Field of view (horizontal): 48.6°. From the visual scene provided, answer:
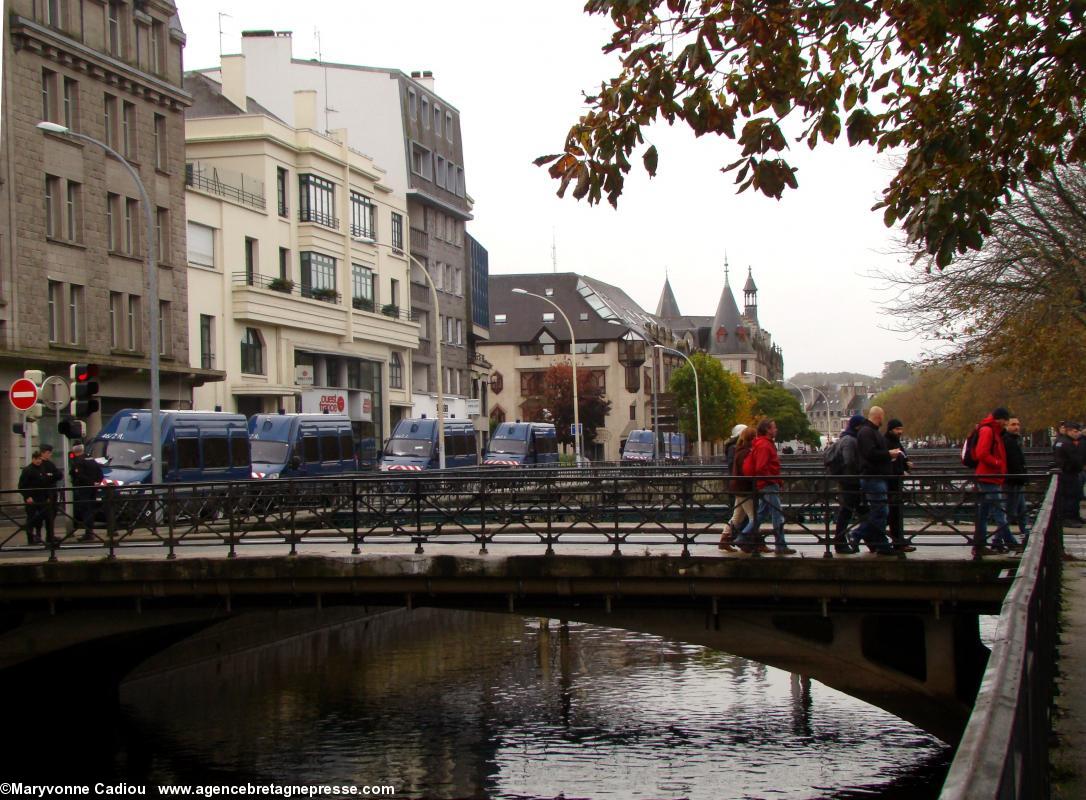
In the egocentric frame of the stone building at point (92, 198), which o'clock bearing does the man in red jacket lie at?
The man in red jacket is roughly at 1 o'clock from the stone building.

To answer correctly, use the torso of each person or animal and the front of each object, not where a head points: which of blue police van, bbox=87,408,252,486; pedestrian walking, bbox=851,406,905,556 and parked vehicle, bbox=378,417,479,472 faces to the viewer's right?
the pedestrian walking

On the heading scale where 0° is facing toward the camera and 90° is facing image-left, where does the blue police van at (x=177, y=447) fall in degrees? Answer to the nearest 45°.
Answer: approximately 45°

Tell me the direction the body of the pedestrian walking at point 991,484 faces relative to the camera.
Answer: to the viewer's right

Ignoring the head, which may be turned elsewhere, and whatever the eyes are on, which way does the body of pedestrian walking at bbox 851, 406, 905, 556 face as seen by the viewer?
to the viewer's right

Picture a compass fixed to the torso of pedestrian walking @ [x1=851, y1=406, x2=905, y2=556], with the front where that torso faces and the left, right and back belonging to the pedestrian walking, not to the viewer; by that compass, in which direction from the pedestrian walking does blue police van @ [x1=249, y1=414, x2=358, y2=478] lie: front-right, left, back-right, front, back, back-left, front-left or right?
back-left

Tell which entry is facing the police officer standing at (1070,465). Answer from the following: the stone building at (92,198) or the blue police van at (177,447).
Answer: the stone building

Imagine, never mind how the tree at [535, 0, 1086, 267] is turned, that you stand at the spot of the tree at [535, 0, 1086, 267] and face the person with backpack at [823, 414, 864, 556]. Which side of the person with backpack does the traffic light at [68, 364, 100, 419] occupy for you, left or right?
left

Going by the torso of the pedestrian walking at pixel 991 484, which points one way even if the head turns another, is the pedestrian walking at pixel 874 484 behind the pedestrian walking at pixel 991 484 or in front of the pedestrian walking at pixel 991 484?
behind

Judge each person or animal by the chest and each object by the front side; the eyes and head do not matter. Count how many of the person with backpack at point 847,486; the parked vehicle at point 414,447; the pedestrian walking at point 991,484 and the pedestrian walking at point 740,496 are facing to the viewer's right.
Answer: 3

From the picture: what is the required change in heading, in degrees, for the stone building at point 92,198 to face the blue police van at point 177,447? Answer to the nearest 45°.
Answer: approximately 45° to its right

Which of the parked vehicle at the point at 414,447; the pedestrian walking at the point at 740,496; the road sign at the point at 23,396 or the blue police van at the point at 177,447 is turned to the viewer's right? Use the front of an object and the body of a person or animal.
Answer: the pedestrian walking

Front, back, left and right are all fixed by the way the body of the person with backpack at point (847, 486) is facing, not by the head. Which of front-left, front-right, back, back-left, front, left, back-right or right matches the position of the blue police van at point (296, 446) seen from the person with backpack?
back-left

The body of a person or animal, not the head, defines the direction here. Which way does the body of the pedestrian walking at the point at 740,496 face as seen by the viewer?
to the viewer's right

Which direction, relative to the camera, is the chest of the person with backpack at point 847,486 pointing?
to the viewer's right

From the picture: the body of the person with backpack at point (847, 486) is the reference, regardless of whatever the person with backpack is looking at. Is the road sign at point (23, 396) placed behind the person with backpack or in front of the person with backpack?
behind
